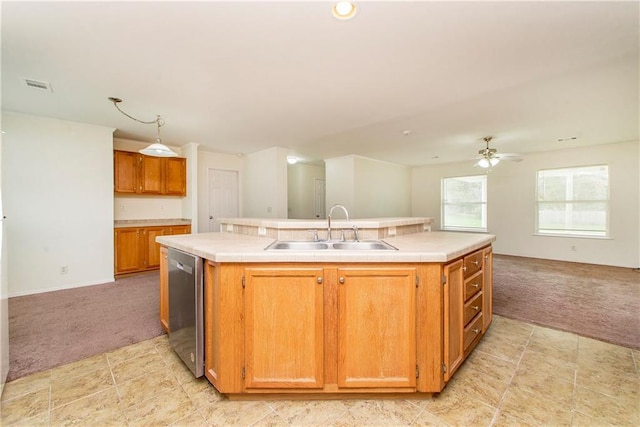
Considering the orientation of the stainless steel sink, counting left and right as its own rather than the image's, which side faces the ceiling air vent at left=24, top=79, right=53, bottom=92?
right

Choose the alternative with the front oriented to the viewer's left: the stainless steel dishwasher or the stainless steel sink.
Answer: the stainless steel dishwasher

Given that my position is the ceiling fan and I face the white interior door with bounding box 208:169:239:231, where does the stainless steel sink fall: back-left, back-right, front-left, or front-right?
front-left

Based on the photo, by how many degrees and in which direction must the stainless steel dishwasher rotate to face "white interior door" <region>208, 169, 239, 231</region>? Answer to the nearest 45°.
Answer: approximately 90° to its right

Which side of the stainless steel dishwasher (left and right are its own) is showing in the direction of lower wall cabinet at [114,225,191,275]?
right

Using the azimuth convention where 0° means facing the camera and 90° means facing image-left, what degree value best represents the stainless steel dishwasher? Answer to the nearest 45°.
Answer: approximately 90°

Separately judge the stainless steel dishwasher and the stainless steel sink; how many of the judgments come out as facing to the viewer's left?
1

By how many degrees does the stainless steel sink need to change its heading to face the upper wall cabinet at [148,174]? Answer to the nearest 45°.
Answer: approximately 135° to its right

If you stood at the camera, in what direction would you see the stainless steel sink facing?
facing the viewer

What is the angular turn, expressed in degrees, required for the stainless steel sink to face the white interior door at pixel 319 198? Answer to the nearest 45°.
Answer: approximately 180°

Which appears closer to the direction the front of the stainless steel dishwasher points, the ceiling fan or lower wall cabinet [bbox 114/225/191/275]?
the lower wall cabinet

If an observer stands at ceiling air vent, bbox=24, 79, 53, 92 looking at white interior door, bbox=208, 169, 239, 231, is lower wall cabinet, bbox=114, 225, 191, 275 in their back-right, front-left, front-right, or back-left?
front-left

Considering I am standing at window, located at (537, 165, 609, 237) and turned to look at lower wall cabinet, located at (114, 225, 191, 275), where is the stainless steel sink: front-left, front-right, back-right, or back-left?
front-left
